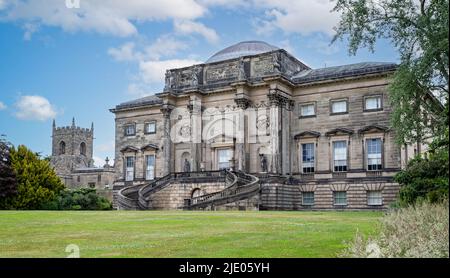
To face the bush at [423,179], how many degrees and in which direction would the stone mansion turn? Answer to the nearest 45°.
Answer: approximately 45° to its left

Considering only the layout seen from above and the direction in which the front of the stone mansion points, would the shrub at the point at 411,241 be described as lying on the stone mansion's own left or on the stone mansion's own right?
on the stone mansion's own left

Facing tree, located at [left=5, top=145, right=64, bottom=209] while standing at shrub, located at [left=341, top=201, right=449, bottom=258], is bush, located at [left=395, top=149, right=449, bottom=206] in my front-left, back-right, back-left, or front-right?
front-right

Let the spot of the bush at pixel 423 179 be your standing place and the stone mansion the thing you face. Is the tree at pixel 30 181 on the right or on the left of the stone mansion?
left

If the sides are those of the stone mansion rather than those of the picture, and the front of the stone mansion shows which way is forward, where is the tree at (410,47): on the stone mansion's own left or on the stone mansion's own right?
on the stone mansion's own left

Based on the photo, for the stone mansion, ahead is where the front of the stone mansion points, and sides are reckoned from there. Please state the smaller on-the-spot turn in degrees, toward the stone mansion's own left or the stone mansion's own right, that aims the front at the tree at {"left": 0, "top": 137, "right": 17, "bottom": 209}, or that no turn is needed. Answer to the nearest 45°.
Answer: approximately 45° to the stone mansion's own right

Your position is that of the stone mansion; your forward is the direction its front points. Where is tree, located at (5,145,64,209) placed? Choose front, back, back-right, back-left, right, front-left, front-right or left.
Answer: front-right
